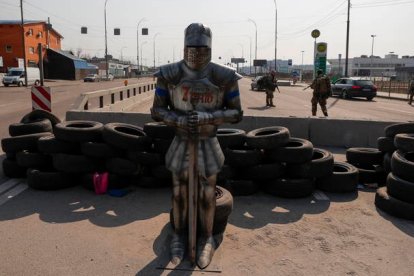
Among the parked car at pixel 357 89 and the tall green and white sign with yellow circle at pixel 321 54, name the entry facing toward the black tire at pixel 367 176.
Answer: the tall green and white sign with yellow circle

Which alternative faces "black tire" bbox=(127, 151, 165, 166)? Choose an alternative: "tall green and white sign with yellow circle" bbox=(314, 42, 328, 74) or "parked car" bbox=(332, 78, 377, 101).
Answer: the tall green and white sign with yellow circle

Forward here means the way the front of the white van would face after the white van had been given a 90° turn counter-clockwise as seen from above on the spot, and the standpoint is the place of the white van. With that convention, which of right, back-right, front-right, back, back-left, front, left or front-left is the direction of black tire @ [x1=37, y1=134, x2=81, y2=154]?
front-right

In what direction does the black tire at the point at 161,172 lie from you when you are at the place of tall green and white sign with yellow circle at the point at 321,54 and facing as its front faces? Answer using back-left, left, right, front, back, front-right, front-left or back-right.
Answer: front

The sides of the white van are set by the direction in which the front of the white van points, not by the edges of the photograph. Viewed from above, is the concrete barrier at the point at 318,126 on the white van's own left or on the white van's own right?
on the white van's own left

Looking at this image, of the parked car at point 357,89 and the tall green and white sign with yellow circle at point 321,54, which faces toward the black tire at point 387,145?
the tall green and white sign with yellow circle

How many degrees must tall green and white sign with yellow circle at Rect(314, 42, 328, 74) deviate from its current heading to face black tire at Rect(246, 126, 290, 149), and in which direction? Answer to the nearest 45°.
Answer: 0° — it already faces it

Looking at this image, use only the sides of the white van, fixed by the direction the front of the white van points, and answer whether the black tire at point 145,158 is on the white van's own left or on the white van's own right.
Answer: on the white van's own left

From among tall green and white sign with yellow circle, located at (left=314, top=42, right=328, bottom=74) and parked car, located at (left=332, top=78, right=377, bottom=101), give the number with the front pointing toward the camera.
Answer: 1

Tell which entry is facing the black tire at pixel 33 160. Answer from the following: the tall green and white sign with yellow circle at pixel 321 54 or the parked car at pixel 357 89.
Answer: the tall green and white sign with yellow circle

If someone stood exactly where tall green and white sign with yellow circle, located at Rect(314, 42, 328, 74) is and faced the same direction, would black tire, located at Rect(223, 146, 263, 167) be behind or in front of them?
in front

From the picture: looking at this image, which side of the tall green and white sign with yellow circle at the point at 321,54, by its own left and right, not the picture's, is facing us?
front

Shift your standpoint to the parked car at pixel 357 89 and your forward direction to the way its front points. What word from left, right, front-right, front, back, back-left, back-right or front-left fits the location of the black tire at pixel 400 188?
back-left

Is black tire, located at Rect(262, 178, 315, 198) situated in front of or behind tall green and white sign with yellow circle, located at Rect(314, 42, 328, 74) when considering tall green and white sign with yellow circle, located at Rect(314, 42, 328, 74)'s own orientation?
in front

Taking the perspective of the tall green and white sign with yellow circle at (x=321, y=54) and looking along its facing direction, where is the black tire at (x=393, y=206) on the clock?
The black tire is roughly at 12 o'clock from the tall green and white sign with yellow circle.

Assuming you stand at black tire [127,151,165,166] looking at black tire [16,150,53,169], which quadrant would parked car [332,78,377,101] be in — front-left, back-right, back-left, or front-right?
back-right
